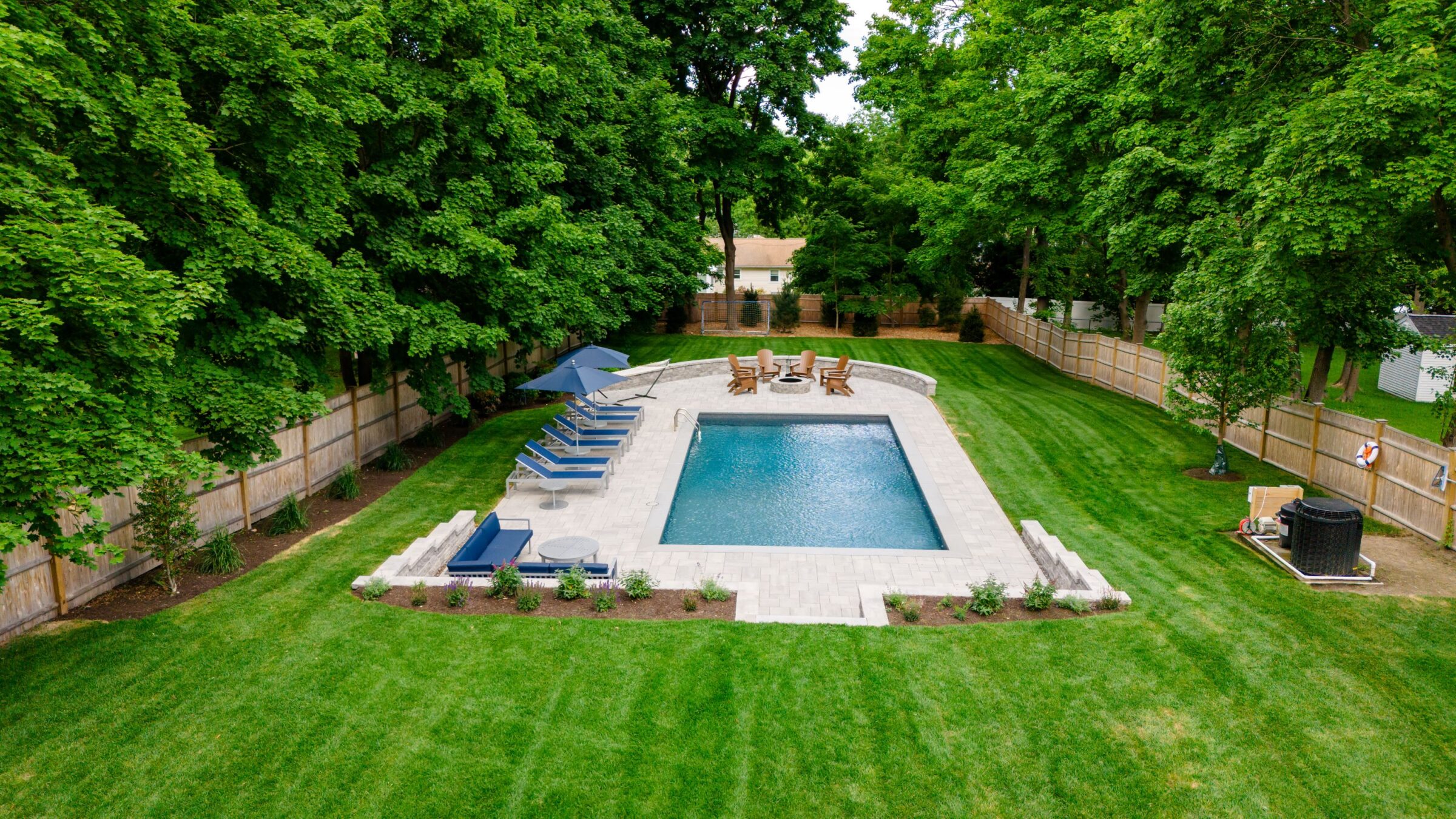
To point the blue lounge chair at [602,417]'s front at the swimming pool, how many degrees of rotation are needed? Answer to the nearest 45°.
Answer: approximately 45° to its right

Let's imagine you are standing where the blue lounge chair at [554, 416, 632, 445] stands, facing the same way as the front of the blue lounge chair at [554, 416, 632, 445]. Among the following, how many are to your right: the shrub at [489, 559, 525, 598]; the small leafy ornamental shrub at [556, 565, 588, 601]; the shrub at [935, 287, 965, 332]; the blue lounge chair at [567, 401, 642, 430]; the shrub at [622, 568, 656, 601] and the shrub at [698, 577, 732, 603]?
4

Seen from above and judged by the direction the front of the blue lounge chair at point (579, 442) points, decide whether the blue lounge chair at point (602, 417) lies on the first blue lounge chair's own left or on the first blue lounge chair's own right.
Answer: on the first blue lounge chair's own left

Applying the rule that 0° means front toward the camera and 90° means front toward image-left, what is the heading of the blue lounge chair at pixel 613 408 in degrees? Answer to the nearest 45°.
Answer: approximately 270°

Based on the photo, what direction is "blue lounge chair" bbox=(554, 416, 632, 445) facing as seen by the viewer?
to the viewer's right

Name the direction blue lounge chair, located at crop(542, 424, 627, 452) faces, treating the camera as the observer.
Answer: facing to the right of the viewer

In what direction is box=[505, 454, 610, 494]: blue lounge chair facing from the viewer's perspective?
to the viewer's right

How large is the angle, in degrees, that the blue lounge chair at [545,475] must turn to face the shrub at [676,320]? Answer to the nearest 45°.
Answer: approximately 90° to its left

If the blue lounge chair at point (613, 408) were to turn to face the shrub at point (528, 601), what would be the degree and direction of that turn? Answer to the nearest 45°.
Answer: approximately 90° to its right

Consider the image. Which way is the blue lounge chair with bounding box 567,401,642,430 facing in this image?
to the viewer's right

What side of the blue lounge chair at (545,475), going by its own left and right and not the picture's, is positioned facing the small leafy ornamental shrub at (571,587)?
right

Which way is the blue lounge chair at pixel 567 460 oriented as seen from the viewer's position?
to the viewer's right

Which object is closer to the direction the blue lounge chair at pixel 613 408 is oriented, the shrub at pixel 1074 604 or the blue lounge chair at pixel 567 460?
the shrub

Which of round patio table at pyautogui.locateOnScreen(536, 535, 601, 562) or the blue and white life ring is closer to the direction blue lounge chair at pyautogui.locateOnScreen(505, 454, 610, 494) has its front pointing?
the blue and white life ring

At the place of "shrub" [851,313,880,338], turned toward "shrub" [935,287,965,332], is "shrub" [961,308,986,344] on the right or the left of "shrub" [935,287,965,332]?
right

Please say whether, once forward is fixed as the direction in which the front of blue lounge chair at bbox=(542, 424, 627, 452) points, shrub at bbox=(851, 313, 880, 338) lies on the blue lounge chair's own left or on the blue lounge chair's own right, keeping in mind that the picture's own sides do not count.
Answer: on the blue lounge chair's own left
